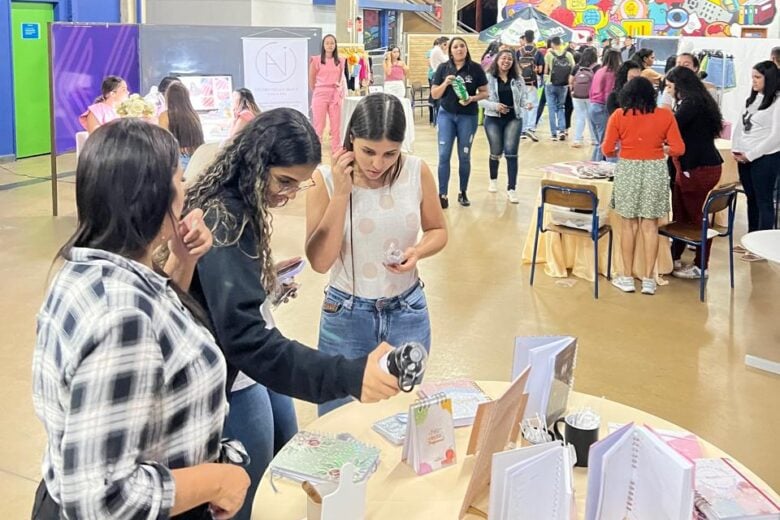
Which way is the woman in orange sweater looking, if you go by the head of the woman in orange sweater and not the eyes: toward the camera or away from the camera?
away from the camera

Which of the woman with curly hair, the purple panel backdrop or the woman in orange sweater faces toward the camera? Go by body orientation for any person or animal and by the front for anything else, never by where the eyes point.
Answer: the purple panel backdrop

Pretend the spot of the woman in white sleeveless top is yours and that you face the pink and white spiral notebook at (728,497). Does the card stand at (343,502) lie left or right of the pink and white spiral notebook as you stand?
right

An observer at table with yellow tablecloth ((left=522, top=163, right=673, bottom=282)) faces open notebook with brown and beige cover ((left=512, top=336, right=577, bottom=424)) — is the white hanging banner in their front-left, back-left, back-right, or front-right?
back-right

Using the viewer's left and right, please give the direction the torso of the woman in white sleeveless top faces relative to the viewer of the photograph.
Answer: facing the viewer

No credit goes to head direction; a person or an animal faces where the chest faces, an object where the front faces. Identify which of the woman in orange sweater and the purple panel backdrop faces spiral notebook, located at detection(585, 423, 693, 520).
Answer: the purple panel backdrop

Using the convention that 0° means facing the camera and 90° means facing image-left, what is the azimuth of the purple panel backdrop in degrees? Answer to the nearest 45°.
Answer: approximately 0°

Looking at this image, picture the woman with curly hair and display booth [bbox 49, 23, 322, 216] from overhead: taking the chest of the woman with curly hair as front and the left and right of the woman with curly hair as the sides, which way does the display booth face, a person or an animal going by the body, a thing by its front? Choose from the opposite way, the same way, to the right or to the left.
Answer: to the right

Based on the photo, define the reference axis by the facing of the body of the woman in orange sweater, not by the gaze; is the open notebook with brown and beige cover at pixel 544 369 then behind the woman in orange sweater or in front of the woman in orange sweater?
behind

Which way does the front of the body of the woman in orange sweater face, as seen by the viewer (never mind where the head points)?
away from the camera

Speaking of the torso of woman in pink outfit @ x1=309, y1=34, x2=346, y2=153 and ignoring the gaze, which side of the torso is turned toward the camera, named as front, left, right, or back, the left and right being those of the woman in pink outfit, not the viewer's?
front

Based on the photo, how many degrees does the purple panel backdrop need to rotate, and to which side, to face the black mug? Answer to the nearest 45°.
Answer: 0° — it already faces it

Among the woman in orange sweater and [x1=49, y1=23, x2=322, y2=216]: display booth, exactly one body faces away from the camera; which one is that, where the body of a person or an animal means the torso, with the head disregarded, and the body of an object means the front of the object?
the woman in orange sweater

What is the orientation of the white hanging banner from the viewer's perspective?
toward the camera

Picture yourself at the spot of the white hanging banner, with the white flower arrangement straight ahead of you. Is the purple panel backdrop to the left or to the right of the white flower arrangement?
right
